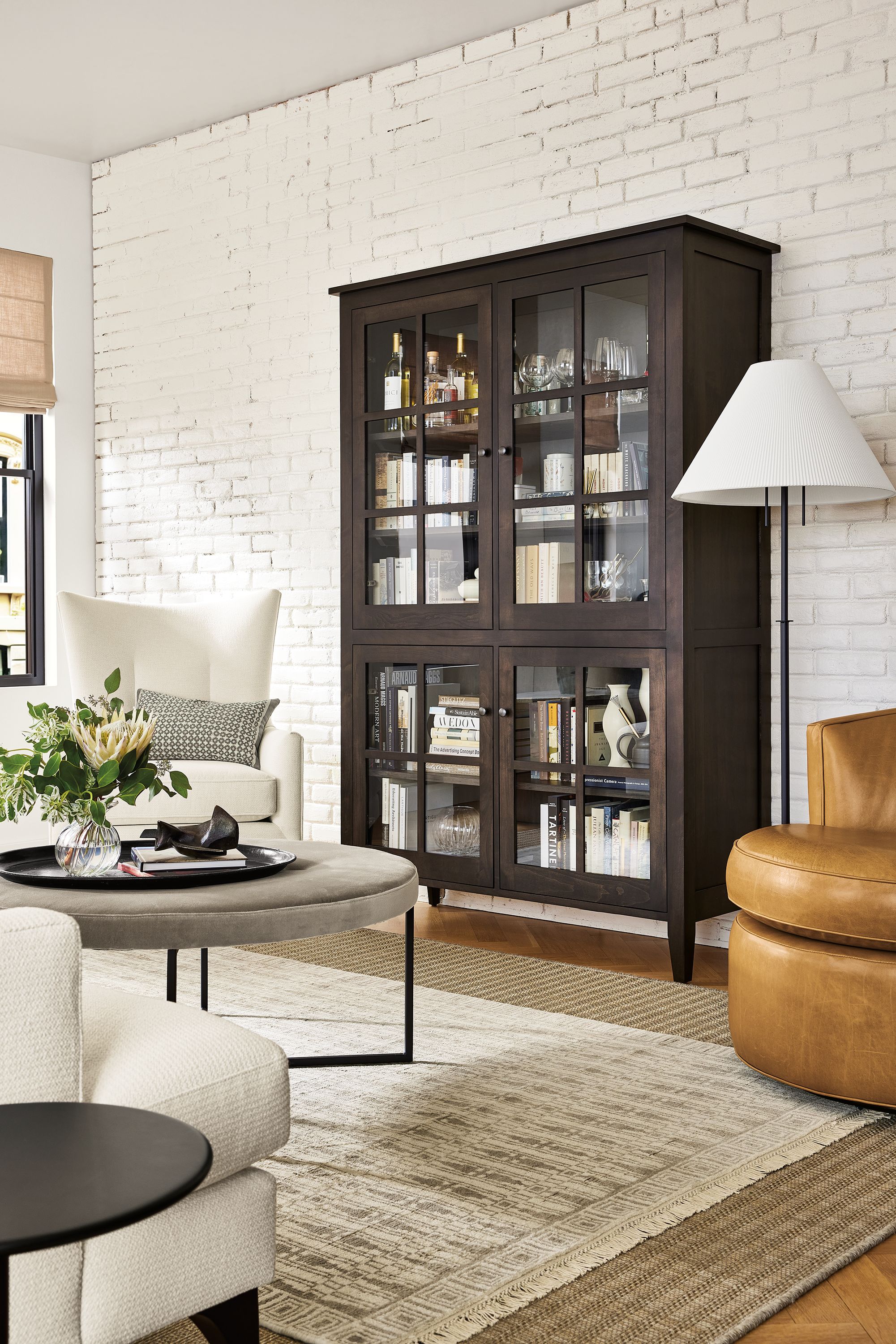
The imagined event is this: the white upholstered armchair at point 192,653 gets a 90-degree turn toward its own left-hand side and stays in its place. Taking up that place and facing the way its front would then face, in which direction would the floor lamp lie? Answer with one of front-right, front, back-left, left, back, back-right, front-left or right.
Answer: front-right

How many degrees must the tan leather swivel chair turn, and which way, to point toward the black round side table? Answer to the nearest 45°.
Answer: approximately 45° to its left

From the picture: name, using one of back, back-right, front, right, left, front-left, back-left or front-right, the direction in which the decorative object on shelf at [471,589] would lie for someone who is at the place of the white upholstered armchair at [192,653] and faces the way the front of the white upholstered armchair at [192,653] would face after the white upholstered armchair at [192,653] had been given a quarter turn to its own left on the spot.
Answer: front-right

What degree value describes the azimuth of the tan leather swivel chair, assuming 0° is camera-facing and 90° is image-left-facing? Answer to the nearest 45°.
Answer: approximately 45°

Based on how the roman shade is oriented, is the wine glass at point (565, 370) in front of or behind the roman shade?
in front

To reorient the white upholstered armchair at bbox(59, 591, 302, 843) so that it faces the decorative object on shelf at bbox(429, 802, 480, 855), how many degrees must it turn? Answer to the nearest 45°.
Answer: approximately 45° to its left

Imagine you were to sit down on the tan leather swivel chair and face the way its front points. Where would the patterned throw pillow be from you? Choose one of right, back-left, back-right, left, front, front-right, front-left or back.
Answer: right

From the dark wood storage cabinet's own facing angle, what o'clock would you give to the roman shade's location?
The roman shade is roughly at 3 o'clock from the dark wood storage cabinet.

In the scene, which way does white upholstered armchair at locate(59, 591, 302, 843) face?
toward the camera

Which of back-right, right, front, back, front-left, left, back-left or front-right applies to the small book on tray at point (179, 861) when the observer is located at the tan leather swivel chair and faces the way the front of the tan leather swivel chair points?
front-right

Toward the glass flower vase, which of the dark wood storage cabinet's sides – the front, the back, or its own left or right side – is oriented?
front

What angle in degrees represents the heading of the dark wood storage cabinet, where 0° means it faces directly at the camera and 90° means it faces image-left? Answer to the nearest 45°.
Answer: approximately 45°

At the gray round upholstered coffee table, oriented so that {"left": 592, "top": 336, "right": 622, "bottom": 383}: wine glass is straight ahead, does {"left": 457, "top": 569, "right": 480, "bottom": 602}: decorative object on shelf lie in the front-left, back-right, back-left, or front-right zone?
front-left

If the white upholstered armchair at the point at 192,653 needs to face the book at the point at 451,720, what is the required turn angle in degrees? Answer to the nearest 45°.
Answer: approximately 45° to its left

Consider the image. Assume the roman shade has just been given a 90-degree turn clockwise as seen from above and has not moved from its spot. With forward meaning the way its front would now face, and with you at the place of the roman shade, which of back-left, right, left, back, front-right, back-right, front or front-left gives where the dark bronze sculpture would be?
front-left

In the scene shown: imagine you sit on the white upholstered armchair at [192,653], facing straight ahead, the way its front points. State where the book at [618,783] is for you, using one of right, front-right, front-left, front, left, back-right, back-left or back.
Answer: front-left

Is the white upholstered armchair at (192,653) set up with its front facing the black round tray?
yes

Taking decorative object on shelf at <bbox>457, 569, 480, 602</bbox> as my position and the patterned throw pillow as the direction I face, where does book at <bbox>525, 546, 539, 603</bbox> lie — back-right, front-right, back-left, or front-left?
back-left

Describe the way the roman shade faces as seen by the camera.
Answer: facing the viewer and to the right of the viewer
